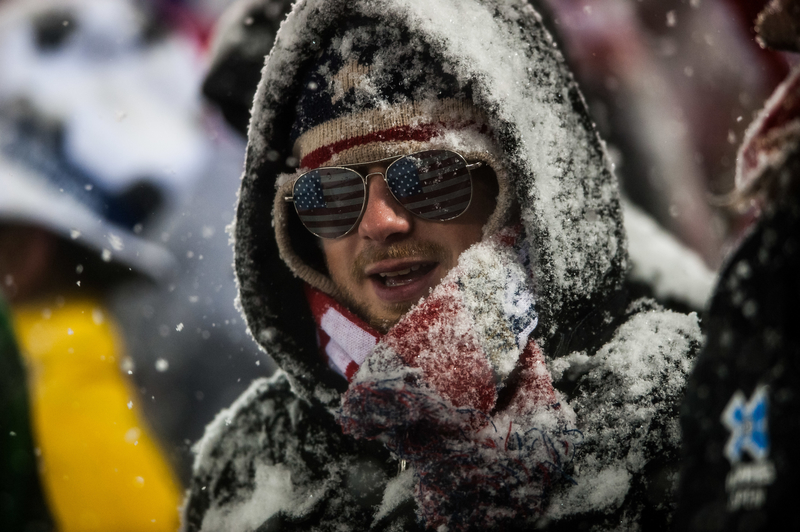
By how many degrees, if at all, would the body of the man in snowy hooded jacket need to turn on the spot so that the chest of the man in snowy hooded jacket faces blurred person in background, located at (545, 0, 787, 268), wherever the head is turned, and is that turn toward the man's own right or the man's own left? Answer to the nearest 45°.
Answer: approximately 180°

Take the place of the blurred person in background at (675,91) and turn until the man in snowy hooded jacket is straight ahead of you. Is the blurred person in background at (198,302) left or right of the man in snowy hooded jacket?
right

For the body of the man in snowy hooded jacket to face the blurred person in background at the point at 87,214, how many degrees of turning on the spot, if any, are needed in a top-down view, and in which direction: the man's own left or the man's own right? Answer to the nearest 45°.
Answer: approximately 90° to the man's own right

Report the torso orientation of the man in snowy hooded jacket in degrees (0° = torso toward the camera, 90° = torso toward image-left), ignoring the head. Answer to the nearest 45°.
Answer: approximately 45°
